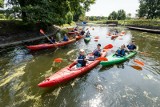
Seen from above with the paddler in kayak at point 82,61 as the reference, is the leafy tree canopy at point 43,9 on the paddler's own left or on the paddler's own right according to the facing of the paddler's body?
on the paddler's own right

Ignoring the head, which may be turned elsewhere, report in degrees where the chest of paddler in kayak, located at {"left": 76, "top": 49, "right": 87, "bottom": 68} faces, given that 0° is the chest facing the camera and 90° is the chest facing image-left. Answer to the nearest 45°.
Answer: approximately 45°

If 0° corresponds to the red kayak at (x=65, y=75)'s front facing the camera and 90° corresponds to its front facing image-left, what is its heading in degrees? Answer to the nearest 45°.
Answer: approximately 45°

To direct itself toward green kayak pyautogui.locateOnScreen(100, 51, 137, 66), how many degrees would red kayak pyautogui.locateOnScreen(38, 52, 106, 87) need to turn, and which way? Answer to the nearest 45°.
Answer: approximately 180°

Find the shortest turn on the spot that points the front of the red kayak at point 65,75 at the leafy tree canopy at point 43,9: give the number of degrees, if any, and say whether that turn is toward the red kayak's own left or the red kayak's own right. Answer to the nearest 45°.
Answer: approximately 135° to the red kayak's own right
